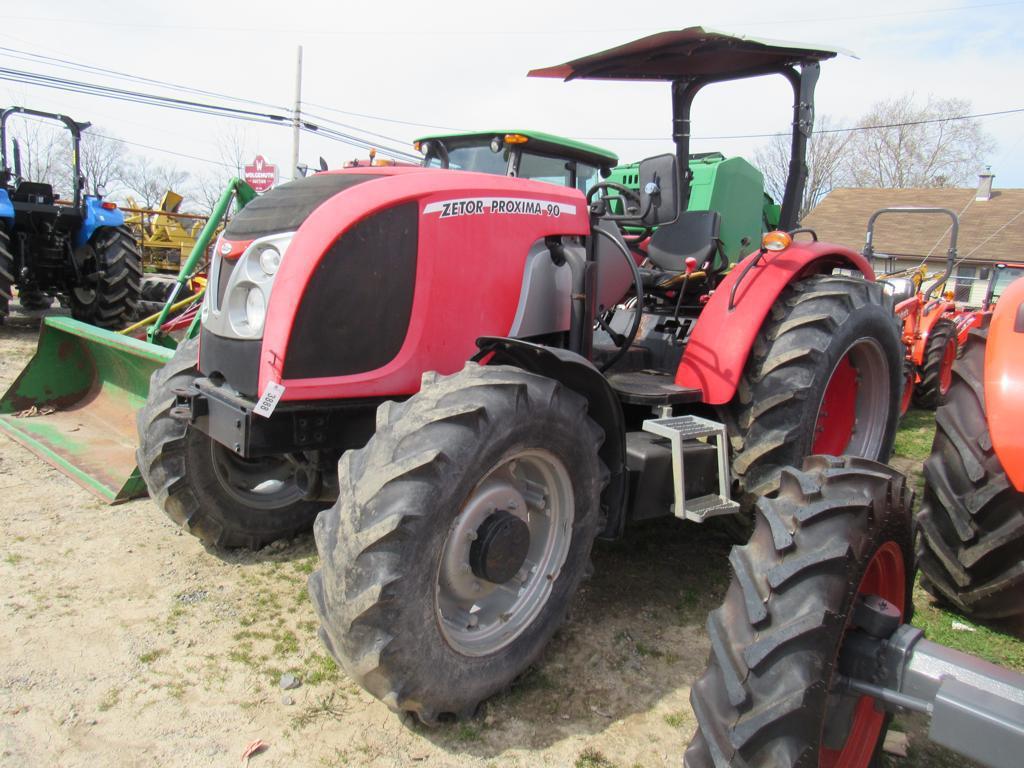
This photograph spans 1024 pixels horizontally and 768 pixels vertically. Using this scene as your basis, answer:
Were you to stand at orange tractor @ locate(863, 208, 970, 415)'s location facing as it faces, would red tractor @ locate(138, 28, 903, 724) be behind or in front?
in front

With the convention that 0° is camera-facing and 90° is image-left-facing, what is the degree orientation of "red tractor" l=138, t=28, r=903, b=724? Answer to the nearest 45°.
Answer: approximately 45°

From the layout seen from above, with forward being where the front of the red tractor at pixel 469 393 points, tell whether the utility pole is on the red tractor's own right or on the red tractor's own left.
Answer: on the red tractor's own right

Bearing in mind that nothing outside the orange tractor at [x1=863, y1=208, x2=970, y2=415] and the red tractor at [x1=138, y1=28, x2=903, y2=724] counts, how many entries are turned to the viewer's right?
0

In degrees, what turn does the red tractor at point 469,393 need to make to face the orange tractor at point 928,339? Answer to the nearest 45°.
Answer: approximately 180°

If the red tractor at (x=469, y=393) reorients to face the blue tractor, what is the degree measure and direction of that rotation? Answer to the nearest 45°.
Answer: approximately 90° to its right
